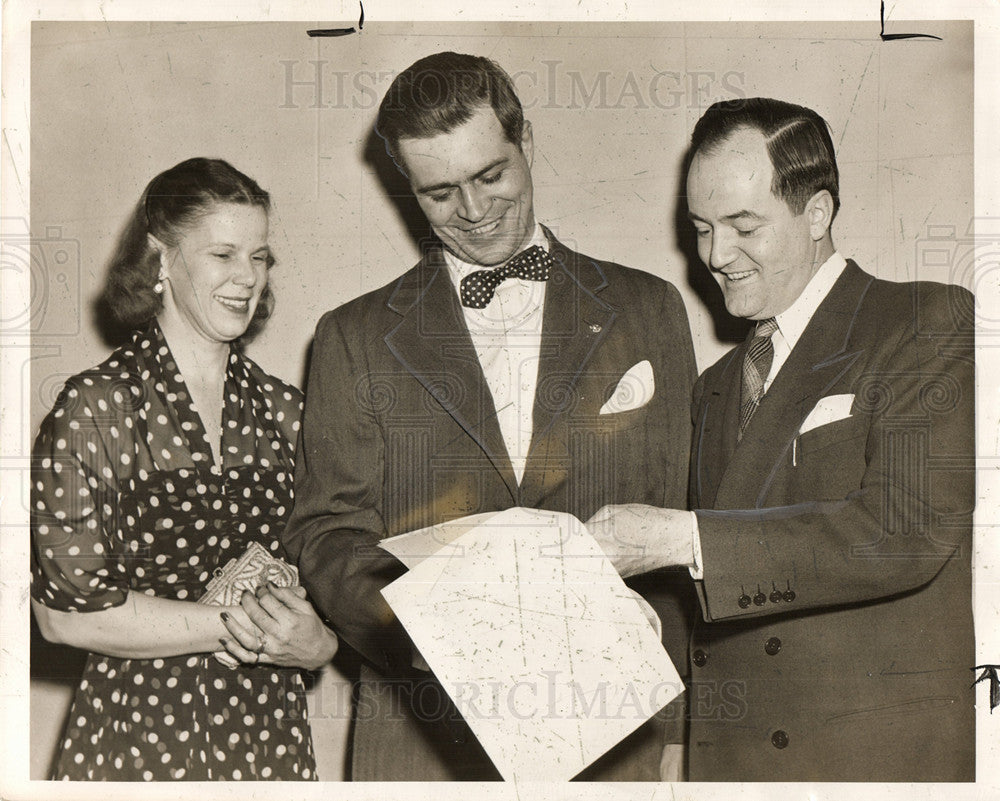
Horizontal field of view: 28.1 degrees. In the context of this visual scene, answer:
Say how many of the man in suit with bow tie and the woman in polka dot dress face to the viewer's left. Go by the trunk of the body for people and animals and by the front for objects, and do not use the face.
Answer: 0

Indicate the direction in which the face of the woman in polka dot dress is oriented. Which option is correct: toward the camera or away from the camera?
toward the camera

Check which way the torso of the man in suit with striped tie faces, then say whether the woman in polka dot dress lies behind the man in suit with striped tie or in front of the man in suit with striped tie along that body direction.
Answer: in front

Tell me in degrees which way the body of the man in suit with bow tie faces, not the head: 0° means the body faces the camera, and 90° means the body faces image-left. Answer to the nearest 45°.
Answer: approximately 0°

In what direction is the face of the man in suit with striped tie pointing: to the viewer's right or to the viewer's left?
to the viewer's left

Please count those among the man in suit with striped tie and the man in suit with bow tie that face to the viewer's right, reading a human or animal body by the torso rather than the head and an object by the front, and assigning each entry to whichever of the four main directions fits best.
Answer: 0

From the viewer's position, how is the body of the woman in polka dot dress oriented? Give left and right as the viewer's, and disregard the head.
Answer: facing the viewer and to the right of the viewer

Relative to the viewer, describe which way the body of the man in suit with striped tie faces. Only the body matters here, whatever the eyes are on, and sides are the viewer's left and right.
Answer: facing the viewer and to the left of the viewer
